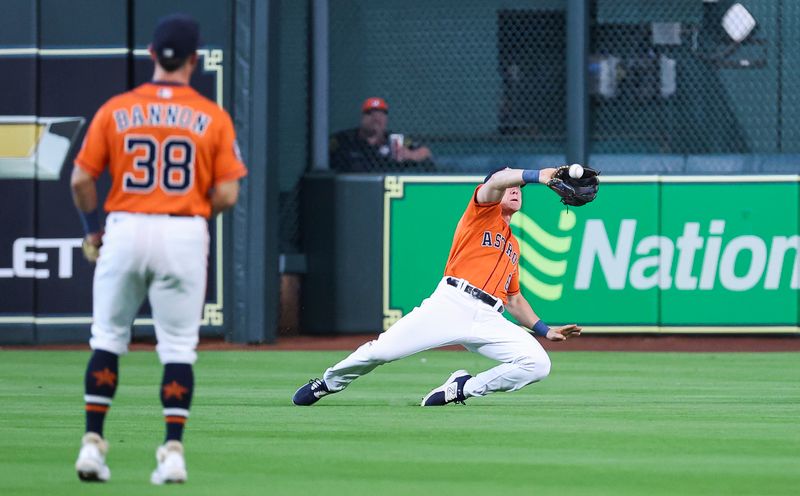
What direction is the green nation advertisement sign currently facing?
toward the camera

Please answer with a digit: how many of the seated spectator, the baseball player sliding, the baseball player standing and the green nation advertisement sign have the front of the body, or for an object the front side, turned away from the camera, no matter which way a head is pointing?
1

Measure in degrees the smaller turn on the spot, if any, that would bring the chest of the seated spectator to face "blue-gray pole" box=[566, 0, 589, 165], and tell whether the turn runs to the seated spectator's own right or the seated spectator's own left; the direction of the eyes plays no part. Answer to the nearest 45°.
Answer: approximately 90° to the seated spectator's own left

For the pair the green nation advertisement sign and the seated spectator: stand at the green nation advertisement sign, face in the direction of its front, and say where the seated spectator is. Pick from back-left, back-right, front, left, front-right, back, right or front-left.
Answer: right

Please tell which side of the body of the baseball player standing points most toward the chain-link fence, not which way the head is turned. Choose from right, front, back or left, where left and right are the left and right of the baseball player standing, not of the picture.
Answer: front

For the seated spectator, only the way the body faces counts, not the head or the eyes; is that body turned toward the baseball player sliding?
yes

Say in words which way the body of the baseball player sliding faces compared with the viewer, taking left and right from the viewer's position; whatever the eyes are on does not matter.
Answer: facing the viewer and to the right of the viewer

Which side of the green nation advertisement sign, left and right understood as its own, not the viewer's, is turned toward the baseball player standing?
front

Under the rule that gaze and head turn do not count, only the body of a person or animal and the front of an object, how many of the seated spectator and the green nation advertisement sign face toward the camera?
2

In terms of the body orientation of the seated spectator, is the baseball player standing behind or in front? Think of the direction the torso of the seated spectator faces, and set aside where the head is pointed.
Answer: in front

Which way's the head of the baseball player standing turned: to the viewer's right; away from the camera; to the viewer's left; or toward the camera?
away from the camera

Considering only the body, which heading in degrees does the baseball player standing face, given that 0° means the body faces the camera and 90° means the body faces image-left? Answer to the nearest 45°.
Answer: approximately 180°

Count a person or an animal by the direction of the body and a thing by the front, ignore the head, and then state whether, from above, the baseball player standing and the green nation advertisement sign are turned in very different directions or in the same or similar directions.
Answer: very different directions

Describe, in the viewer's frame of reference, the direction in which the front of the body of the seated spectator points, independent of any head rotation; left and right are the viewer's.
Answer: facing the viewer

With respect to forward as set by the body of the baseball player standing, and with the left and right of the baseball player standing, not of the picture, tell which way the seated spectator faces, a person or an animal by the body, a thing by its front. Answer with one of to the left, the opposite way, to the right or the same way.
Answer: the opposite way
